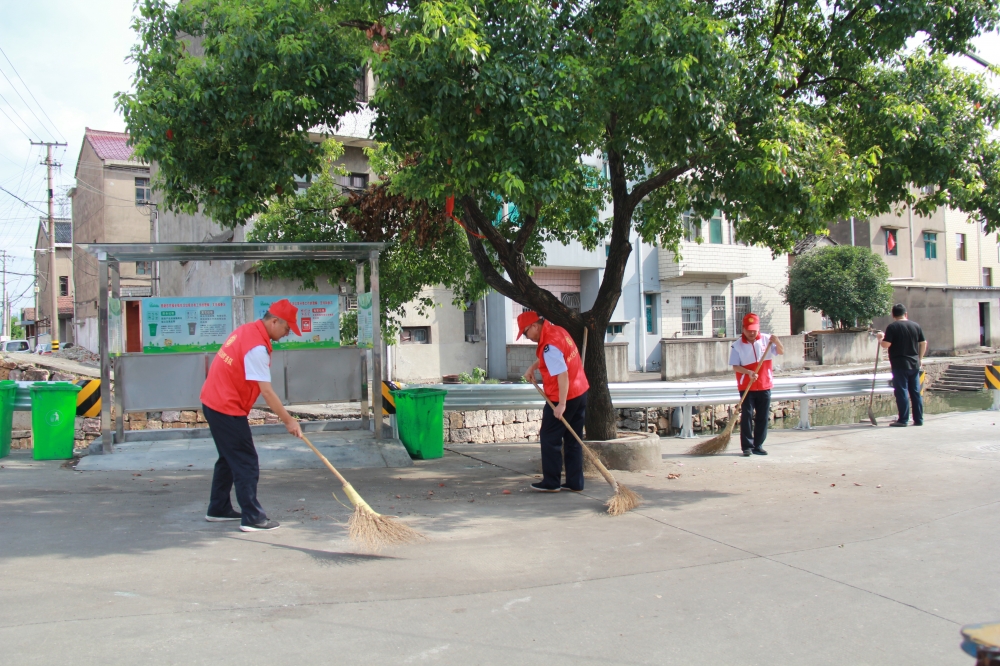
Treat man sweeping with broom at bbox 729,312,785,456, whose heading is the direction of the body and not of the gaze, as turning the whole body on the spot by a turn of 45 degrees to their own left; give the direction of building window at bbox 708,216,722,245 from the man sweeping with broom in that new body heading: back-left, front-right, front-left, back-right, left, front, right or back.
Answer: back-left

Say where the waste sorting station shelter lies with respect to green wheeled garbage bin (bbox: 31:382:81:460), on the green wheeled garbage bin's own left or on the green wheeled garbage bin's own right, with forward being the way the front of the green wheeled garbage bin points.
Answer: on the green wheeled garbage bin's own left

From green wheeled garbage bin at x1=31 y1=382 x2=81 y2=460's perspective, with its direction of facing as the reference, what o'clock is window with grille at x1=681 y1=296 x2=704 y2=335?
The window with grille is roughly at 8 o'clock from the green wheeled garbage bin.

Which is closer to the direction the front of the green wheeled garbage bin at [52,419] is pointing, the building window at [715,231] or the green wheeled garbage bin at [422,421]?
the green wheeled garbage bin

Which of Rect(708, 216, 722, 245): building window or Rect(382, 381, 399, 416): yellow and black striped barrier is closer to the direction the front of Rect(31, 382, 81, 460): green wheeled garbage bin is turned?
the yellow and black striped barrier
